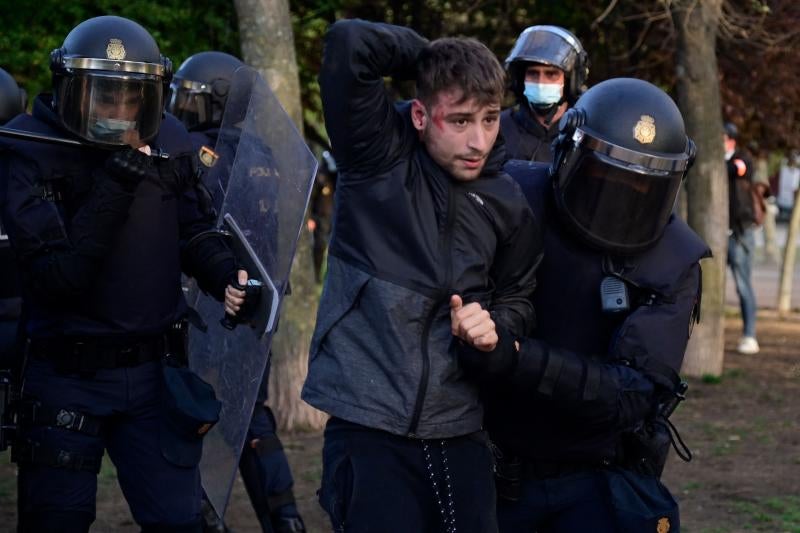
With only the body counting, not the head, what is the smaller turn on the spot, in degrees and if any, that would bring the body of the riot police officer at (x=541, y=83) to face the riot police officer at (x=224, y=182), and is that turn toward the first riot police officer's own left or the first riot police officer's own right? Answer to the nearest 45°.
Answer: approximately 45° to the first riot police officer's own right

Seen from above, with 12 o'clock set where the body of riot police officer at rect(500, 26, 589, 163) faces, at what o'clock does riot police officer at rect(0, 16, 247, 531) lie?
riot police officer at rect(0, 16, 247, 531) is roughly at 1 o'clock from riot police officer at rect(500, 26, 589, 163).

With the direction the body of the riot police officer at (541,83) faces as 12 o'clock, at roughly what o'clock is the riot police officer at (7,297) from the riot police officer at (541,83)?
the riot police officer at (7,297) is roughly at 2 o'clock from the riot police officer at (541,83).

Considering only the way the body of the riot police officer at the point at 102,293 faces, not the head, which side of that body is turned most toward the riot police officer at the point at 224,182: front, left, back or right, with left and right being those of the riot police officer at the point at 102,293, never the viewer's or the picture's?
back

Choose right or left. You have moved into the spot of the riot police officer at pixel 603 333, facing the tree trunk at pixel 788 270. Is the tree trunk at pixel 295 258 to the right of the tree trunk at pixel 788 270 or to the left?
left

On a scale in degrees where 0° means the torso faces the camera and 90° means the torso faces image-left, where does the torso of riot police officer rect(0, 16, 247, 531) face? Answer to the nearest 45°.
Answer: approximately 0°

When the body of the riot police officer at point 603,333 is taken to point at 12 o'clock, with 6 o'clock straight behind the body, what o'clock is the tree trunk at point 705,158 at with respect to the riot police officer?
The tree trunk is roughly at 6 o'clock from the riot police officer.
